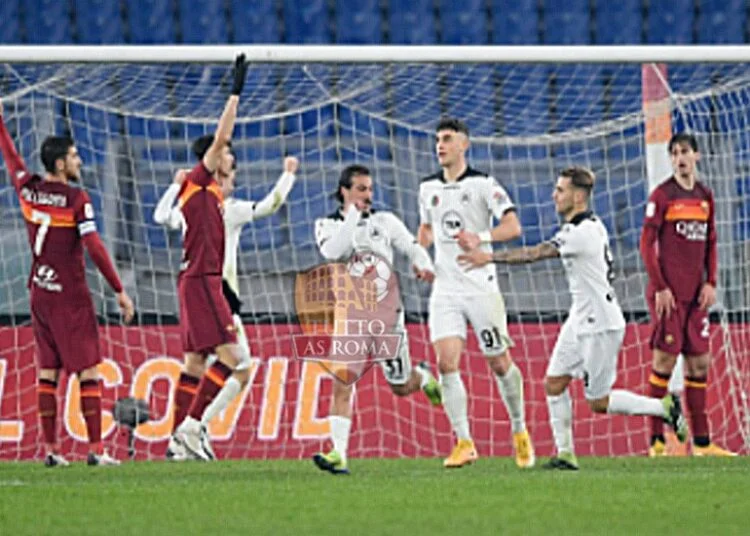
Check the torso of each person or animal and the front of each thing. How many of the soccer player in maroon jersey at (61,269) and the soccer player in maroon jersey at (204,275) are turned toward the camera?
0

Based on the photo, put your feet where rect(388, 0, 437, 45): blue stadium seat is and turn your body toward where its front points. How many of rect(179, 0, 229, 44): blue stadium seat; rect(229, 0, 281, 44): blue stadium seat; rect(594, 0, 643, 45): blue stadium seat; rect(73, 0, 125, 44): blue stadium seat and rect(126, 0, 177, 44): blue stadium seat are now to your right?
4

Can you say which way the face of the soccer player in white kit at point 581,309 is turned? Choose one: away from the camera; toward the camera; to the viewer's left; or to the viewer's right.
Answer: to the viewer's left

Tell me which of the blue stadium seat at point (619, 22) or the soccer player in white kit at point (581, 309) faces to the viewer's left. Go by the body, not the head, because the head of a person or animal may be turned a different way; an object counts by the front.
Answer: the soccer player in white kit

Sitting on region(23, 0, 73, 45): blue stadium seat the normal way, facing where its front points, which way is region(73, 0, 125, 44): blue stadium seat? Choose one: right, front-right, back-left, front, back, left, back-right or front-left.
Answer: left

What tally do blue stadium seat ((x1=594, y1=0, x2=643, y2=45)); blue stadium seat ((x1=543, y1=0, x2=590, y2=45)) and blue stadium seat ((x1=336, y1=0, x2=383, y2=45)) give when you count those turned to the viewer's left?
0

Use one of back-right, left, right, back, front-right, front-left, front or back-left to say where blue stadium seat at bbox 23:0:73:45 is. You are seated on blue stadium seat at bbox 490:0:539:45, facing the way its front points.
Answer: right

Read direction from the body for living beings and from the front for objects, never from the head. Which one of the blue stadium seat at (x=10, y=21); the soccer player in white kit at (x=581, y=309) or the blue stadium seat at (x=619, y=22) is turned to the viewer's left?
the soccer player in white kit

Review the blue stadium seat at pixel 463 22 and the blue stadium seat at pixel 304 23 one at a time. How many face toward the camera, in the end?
2

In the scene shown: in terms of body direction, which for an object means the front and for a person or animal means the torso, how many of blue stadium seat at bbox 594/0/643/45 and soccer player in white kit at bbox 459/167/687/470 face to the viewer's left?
1

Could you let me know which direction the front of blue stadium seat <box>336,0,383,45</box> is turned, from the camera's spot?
facing the viewer

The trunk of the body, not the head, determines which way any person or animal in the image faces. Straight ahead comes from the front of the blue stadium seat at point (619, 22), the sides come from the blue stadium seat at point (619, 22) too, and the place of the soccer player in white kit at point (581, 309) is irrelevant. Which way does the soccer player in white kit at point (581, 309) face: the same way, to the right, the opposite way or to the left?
to the right
